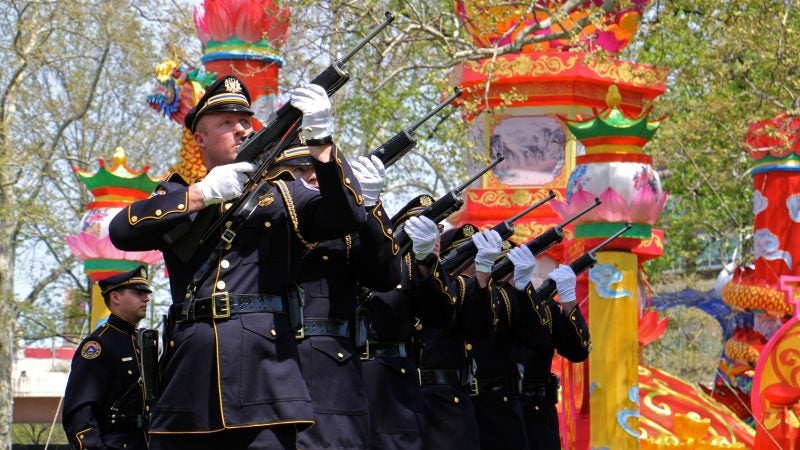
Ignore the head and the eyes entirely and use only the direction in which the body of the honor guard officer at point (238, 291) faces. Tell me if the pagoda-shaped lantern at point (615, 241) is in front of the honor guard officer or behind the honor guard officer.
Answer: behind

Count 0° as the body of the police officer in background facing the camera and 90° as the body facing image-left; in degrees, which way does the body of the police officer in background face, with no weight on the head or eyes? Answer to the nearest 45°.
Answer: approximately 315°

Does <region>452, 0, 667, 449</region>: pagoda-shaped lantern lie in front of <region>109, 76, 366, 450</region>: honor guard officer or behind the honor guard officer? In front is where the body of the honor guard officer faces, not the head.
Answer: behind

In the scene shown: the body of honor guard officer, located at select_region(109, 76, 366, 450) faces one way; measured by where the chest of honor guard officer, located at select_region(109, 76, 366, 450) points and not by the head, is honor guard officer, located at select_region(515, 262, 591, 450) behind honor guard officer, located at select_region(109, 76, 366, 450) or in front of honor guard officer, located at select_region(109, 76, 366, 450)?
behind

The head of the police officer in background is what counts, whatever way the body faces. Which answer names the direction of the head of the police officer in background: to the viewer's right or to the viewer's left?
to the viewer's right

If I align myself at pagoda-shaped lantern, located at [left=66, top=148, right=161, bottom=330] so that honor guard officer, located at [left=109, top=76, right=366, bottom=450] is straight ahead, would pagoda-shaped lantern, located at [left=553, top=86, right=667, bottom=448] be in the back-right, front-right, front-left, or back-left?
front-left

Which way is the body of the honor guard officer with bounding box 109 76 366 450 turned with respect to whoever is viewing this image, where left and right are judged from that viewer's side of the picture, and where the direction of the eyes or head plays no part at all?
facing the viewer

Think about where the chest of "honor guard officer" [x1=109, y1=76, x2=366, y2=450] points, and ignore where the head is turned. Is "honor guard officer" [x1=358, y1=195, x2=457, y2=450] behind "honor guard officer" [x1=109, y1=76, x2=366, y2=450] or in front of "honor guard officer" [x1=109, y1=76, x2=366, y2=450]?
behind

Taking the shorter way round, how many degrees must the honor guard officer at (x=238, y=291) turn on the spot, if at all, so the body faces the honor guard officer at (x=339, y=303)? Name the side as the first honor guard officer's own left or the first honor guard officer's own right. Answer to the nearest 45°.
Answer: approximately 135° to the first honor guard officer's own left
